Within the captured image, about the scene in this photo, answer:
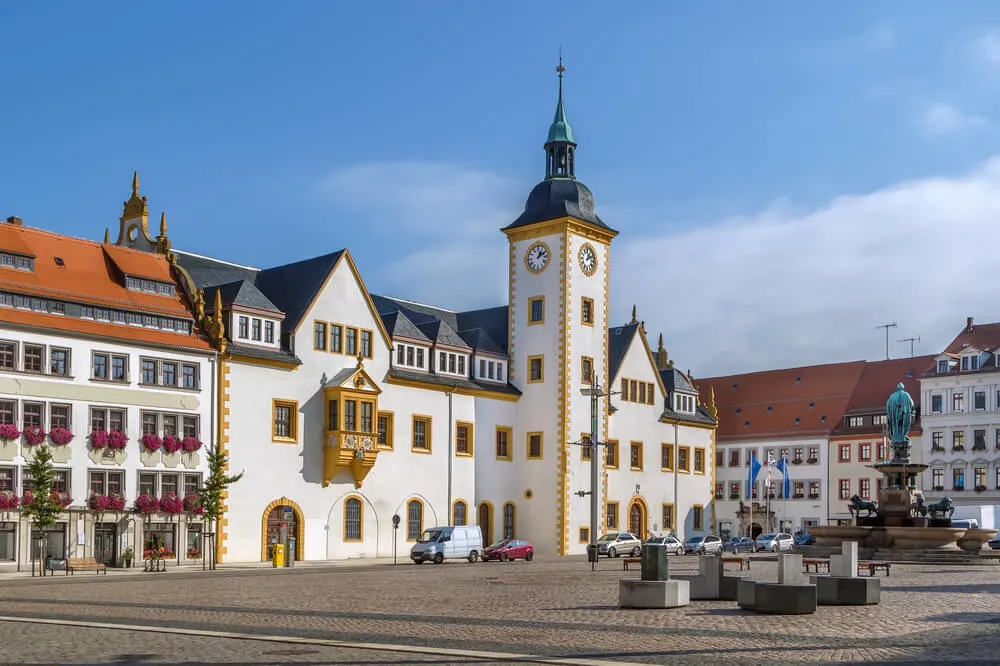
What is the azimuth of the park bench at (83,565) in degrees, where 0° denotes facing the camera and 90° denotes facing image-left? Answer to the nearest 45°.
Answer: approximately 315°

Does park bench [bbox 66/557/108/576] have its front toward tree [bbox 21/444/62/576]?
no

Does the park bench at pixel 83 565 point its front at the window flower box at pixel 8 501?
no
